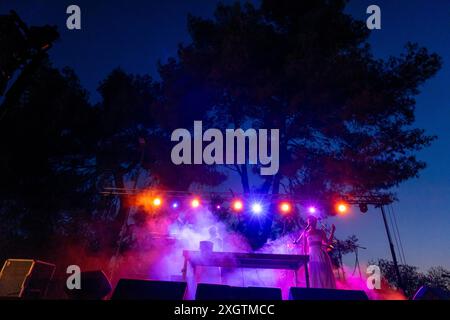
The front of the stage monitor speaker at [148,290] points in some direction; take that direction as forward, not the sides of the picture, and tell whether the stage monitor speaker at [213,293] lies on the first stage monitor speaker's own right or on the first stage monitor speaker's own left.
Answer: on the first stage monitor speaker's own right

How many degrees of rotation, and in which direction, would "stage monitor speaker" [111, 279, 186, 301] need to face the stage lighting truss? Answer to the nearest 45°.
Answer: approximately 45° to its right

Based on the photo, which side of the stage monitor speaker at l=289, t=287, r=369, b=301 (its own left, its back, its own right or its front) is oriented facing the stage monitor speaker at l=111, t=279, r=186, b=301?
left

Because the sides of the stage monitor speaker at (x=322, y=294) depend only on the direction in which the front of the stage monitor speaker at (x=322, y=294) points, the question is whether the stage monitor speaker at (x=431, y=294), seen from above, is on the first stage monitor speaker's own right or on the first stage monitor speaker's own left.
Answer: on the first stage monitor speaker's own right

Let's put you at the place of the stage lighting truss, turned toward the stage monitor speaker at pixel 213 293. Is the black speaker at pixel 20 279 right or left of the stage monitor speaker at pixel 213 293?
right

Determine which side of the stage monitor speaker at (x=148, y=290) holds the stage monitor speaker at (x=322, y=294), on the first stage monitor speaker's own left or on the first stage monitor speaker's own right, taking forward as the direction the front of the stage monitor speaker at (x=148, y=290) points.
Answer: on the first stage monitor speaker's own right

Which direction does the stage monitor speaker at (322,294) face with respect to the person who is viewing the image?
facing away from the viewer

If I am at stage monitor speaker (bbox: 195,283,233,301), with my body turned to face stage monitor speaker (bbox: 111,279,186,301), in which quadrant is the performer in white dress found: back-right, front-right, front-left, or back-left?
back-right

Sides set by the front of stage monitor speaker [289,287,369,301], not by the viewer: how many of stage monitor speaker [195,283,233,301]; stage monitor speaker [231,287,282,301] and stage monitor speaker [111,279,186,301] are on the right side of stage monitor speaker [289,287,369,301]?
0

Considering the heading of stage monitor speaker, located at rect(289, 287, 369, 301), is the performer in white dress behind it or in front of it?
in front

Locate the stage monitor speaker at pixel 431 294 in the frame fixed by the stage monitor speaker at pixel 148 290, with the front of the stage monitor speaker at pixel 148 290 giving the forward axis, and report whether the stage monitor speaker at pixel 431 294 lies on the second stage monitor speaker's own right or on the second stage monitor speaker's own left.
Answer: on the second stage monitor speaker's own right

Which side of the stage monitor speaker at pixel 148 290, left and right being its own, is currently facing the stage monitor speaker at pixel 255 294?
right

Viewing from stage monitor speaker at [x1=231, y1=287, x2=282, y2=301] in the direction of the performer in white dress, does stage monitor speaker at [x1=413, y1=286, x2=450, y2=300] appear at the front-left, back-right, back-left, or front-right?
front-right

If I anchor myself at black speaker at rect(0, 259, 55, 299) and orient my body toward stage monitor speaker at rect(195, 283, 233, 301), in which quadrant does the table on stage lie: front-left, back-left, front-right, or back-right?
front-left

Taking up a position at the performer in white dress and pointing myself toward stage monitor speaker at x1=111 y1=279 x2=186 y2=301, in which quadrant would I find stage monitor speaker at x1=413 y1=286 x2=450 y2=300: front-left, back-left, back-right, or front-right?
front-left

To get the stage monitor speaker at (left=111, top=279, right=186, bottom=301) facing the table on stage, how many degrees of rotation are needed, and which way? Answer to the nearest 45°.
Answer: approximately 45° to its right

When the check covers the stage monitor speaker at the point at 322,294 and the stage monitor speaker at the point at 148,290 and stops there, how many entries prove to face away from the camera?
2

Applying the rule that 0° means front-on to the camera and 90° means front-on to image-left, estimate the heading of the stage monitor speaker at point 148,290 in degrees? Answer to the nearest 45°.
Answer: approximately 180°

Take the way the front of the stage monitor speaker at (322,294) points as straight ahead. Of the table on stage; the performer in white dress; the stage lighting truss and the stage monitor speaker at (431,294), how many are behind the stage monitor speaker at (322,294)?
0

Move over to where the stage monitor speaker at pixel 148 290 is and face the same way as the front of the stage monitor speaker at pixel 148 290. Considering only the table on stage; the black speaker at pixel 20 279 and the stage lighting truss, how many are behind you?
0
